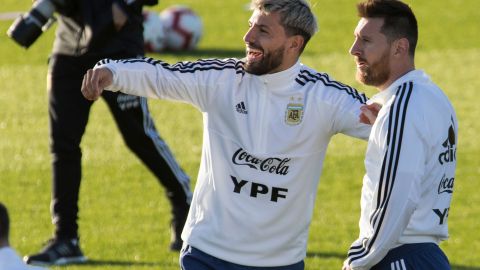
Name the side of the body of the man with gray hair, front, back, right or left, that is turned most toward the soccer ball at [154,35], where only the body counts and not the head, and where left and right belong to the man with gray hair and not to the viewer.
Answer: back

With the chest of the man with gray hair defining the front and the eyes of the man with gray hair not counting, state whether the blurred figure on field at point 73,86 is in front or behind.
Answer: behind

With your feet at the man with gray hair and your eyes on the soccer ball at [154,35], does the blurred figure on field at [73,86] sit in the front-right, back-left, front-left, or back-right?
front-left

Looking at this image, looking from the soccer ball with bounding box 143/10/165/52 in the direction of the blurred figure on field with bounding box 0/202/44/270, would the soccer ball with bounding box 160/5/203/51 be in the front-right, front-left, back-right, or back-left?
back-left

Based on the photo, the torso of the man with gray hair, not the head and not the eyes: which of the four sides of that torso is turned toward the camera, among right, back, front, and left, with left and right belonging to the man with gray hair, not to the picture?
front

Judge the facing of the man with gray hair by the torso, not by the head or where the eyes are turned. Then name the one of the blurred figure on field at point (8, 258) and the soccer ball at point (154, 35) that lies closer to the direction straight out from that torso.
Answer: the blurred figure on field

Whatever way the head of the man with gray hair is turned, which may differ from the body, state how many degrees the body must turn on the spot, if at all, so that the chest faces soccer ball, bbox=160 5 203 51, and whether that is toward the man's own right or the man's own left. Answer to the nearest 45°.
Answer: approximately 180°

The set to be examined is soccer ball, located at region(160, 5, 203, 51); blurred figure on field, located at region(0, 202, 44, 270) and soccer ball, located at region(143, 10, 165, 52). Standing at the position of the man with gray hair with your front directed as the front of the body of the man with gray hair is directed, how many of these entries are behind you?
2
